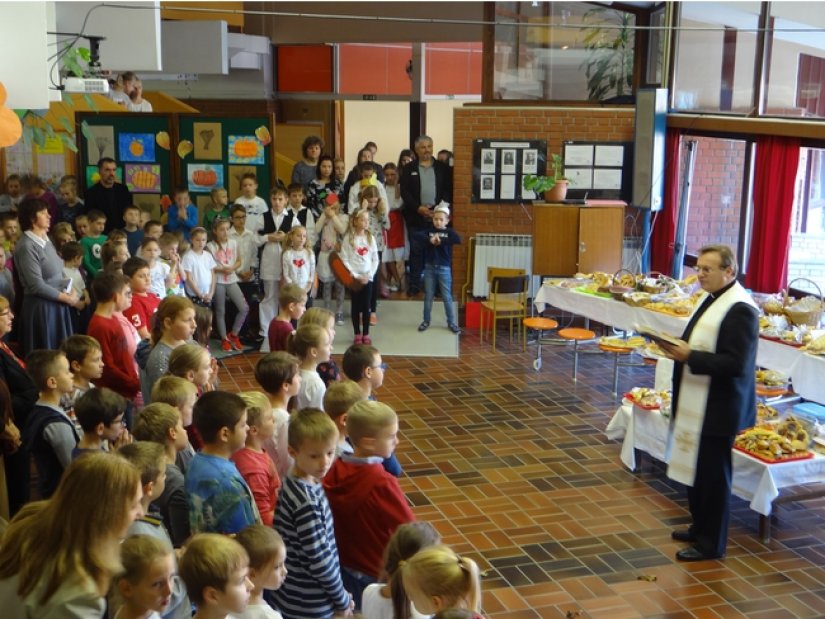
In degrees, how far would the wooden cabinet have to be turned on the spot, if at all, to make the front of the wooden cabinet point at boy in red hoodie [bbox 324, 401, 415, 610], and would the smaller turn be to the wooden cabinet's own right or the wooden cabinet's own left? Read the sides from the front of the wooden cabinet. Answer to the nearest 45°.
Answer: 0° — it already faces them

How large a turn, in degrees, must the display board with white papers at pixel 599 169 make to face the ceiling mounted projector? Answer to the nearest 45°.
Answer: approximately 45° to its right

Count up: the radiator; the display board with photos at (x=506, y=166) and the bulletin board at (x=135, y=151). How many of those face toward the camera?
3

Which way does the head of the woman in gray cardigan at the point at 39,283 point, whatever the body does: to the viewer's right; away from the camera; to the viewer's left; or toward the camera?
to the viewer's right

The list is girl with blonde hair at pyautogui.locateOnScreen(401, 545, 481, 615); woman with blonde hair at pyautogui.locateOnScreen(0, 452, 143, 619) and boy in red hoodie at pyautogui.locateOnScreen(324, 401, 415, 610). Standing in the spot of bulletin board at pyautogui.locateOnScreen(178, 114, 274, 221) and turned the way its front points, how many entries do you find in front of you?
3
